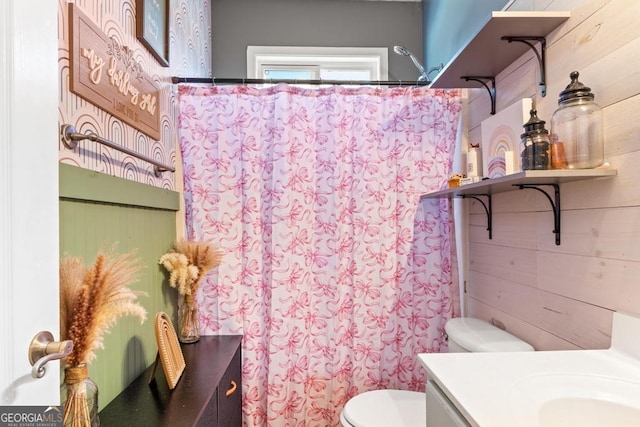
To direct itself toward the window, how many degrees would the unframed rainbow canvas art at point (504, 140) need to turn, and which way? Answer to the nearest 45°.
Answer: approximately 90° to its right

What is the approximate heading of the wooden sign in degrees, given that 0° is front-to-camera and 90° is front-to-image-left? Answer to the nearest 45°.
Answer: approximately 315°

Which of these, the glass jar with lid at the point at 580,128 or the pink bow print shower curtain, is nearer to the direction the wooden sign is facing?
the glass jar with lid

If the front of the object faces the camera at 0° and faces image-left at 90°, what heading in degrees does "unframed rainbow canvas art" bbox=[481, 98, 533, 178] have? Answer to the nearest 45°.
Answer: approximately 45°

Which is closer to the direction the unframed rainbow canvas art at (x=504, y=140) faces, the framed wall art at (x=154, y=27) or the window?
the framed wall art

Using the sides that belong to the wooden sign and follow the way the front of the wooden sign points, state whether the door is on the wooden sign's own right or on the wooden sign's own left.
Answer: on the wooden sign's own right

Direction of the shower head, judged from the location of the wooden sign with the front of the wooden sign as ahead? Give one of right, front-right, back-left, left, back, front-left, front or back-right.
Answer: front-left

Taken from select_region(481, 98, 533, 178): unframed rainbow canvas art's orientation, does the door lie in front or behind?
in front

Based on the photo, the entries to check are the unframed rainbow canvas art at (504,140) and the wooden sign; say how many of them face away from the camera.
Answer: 0

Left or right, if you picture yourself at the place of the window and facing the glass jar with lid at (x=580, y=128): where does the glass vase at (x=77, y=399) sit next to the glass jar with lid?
right

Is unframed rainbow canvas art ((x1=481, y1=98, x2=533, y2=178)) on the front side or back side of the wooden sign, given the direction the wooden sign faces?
on the front side

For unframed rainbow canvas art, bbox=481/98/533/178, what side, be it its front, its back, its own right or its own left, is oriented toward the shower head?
right
